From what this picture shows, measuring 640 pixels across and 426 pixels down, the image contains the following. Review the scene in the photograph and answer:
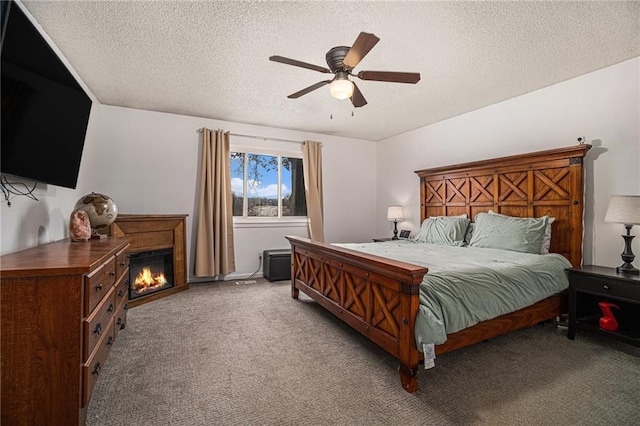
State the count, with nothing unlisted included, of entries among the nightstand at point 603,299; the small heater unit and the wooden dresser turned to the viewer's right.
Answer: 1

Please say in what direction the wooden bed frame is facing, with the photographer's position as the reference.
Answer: facing the viewer and to the left of the viewer

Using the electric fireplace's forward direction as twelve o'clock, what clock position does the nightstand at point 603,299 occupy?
The nightstand is roughly at 12 o'clock from the electric fireplace.

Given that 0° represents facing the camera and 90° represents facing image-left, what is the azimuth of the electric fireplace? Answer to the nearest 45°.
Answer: approximately 315°

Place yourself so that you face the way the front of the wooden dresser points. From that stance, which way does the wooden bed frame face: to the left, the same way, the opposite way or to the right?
the opposite way

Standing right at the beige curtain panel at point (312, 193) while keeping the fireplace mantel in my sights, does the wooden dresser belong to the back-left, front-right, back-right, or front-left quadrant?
front-left

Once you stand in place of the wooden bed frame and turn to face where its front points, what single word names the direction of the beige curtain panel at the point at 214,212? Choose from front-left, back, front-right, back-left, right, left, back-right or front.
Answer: front-right

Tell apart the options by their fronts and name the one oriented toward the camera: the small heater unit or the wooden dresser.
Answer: the small heater unit

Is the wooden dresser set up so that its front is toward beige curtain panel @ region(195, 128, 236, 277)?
no

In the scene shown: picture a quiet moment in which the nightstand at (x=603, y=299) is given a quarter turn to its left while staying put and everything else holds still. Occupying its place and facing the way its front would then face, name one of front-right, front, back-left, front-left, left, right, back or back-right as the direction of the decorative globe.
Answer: right

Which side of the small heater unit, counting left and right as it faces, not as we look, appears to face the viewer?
front

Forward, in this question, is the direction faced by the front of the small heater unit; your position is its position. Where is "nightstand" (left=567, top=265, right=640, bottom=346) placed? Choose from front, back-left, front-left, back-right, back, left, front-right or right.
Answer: front-left

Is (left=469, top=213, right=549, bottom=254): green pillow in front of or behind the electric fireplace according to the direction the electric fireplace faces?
in front

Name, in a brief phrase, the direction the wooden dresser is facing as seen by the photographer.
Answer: facing to the right of the viewer

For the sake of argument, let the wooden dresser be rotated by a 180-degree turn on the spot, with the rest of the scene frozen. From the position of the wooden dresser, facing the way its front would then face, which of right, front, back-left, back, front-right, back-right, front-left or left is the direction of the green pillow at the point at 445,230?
back

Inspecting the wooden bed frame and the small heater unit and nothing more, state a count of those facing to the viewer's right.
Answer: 0

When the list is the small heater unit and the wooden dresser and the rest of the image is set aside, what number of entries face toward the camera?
1

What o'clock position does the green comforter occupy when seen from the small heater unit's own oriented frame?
The green comforter is roughly at 11 o'clock from the small heater unit.
